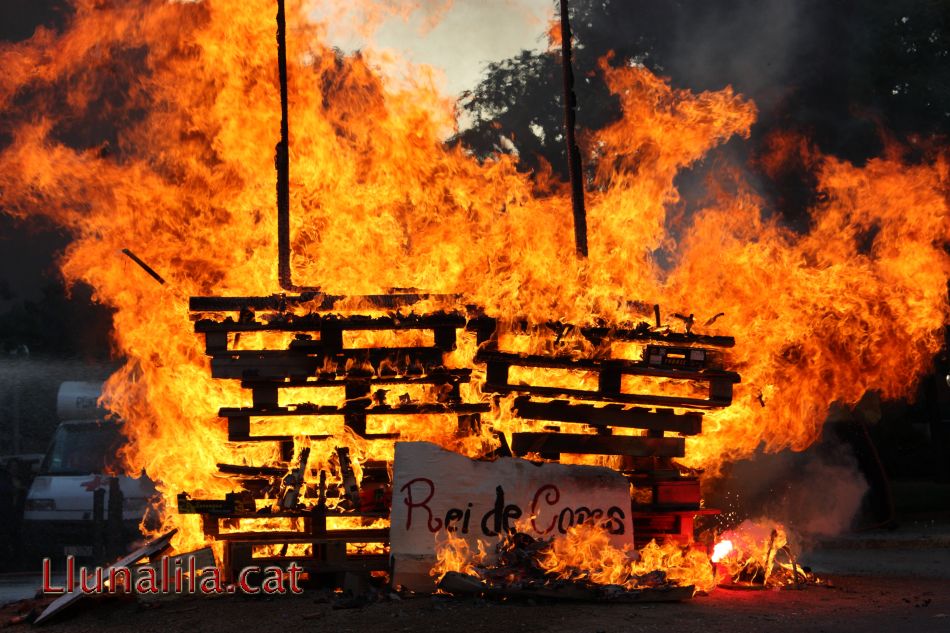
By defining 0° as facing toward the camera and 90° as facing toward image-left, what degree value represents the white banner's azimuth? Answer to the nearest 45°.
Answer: approximately 0°

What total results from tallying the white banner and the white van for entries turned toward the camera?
2

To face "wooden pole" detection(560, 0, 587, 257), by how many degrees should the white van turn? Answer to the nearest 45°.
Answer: approximately 45° to its left

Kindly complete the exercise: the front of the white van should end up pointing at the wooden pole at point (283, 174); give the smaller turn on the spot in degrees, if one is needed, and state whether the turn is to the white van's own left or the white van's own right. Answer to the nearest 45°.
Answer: approximately 45° to the white van's own left

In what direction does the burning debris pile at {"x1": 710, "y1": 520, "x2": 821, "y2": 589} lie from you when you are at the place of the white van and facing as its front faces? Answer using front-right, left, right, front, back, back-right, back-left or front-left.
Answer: front-left
